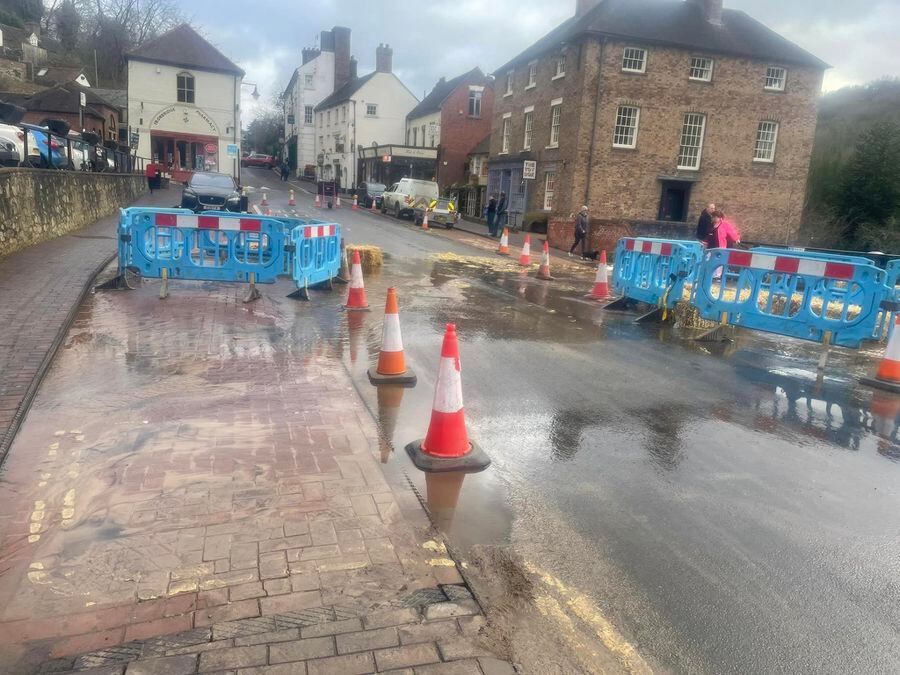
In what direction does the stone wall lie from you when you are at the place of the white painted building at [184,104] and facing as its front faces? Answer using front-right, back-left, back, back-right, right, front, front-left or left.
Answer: front

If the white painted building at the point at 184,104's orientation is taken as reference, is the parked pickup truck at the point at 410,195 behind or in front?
in front

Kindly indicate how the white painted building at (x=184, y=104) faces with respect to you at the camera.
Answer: facing the viewer

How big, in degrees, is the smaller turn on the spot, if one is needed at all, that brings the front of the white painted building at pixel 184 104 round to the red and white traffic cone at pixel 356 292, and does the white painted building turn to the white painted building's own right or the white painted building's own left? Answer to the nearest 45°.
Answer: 0° — it already faces it

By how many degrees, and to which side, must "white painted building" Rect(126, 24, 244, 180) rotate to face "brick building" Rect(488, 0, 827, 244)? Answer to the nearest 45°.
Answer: approximately 45° to its left

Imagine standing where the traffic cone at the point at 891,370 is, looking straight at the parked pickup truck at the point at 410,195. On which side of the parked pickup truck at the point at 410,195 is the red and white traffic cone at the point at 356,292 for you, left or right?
left

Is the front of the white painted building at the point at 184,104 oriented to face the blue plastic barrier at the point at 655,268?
yes

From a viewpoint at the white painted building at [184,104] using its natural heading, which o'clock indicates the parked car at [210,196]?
The parked car is roughly at 12 o'clock from the white painted building.

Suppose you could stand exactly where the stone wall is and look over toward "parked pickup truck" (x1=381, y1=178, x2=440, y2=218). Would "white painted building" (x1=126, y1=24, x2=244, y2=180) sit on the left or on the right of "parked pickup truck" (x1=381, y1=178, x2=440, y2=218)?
left

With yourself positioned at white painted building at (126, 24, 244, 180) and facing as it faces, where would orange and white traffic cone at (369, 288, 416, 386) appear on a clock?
The orange and white traffic cone is roughly at 12 o'clock from the white painted building.

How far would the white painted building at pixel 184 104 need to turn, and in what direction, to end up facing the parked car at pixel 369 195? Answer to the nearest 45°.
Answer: approximately 45° to its left

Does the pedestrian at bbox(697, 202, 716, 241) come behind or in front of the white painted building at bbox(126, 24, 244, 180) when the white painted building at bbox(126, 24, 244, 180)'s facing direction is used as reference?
in front

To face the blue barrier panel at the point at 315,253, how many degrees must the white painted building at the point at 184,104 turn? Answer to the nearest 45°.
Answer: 0° — it already faces it

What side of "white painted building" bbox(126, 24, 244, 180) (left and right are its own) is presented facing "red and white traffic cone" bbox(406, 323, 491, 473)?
front

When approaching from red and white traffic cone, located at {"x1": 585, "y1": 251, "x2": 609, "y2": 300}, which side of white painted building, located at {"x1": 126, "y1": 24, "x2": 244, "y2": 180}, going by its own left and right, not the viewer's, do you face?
front

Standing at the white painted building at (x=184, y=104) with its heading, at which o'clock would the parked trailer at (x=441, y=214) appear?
The parked trailer is roughly at 11 o'clock from the white painted building.
